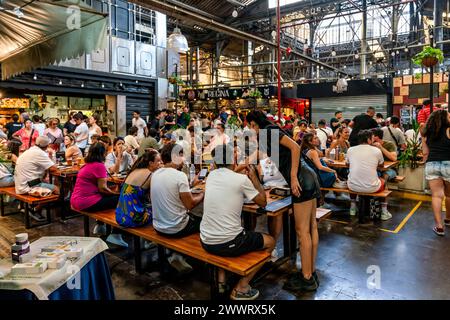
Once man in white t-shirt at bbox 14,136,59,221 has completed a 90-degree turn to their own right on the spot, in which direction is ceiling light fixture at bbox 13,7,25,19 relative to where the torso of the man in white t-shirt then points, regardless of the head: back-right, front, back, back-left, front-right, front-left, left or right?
front-right

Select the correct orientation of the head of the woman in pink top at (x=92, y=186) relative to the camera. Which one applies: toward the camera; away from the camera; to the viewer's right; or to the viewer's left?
away from the camera

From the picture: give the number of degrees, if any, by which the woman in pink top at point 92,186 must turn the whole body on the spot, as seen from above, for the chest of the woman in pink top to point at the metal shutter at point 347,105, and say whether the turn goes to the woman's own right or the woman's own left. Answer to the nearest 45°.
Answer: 0° — they already face it

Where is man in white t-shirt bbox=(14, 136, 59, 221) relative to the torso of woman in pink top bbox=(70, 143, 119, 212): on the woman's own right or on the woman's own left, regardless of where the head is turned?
on the woman's own left

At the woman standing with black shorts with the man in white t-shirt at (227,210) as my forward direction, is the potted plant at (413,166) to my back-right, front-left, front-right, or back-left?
back-right

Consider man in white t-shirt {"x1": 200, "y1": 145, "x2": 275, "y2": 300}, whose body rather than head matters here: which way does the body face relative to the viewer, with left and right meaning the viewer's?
facing away from the viewer and to the right of the viewer

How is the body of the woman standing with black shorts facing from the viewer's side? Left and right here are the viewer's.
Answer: facing to the left of the viewer

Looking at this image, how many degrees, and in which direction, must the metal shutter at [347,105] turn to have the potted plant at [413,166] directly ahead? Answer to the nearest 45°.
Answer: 0° — it already faces it
